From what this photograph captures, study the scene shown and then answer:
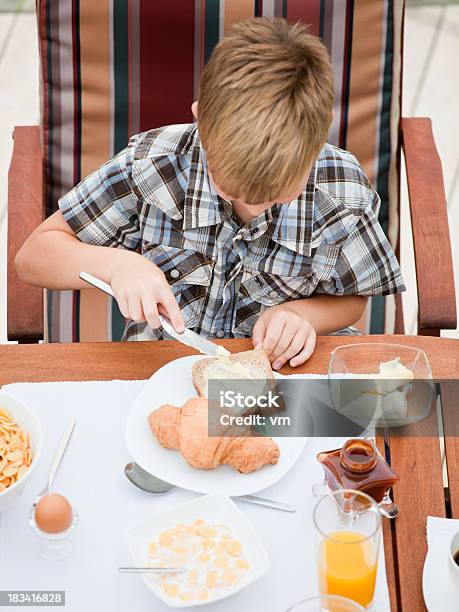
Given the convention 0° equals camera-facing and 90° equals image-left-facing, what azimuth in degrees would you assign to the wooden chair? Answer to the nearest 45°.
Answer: approximately 0°

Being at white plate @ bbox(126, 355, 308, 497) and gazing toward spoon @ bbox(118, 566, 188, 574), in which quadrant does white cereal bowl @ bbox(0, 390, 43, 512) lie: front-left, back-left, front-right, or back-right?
front-right

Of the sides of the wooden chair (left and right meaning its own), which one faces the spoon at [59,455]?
front

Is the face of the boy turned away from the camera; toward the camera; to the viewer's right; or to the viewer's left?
toward the camera

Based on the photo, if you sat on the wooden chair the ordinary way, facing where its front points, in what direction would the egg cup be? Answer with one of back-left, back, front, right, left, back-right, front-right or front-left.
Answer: front

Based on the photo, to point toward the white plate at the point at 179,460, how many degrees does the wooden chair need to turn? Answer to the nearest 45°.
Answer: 0° — it already faces it

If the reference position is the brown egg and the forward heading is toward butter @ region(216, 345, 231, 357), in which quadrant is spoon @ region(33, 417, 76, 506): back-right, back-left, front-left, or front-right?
front-left

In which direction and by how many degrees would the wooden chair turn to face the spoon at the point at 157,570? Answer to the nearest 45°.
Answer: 0° — it already faces it

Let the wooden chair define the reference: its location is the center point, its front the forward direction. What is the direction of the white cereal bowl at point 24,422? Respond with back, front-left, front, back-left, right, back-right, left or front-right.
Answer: front

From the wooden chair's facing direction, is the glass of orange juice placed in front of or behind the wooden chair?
in front

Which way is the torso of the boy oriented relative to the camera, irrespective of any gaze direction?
toward the camera

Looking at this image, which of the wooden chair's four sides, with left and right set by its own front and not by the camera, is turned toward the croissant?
front
